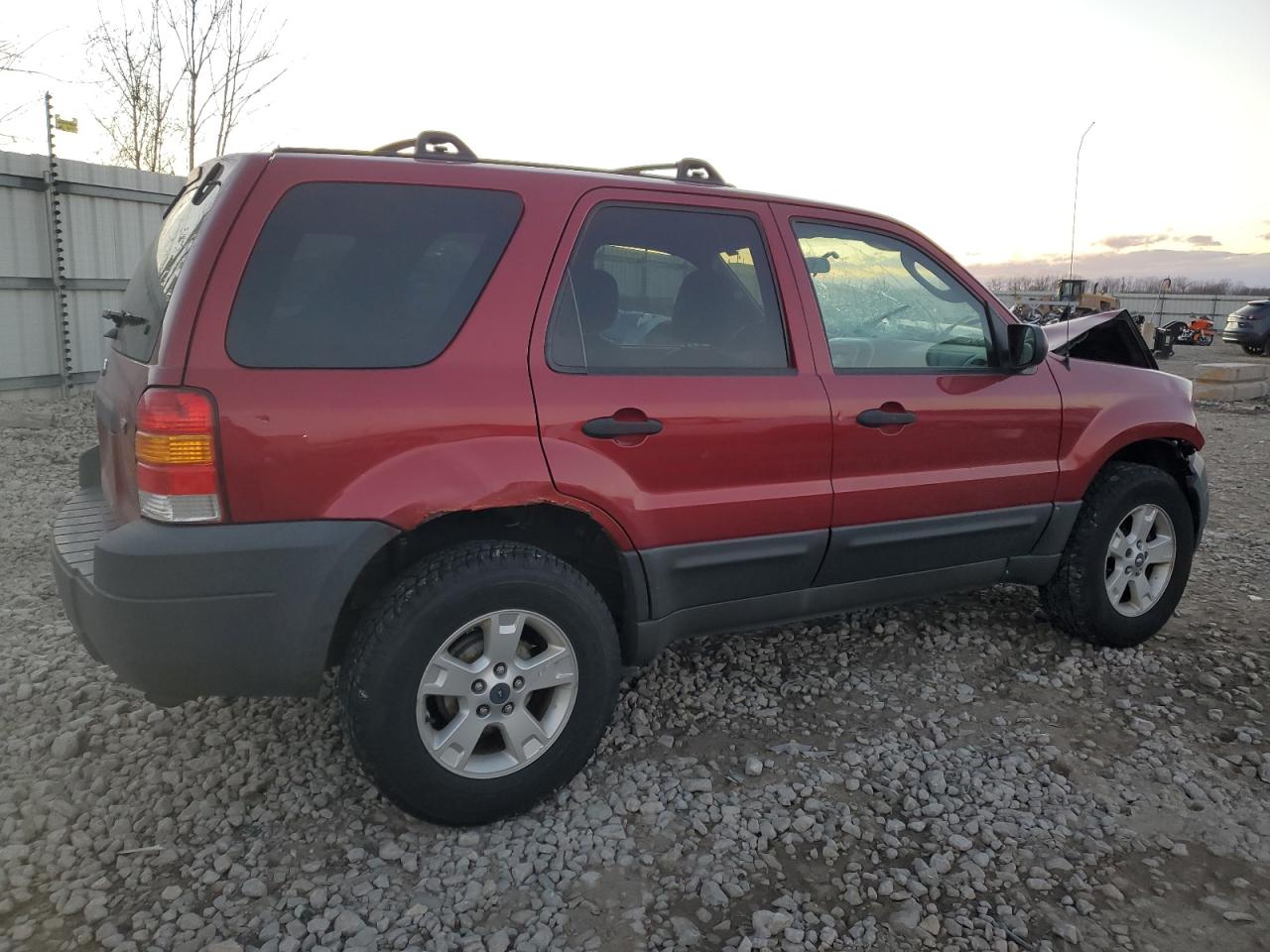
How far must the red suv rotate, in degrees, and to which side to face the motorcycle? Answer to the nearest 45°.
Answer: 0° — it already faces it

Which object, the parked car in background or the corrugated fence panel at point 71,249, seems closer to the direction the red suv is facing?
the parked car in background

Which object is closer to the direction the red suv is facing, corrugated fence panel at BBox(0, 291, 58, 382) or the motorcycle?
the motorcycle

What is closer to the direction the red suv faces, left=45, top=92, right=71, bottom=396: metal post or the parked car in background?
the parked car in background

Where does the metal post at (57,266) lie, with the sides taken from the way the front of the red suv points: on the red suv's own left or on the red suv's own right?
on the red suv's own left

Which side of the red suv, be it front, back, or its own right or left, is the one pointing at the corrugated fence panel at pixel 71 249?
left

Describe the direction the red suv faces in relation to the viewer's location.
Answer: facing away from the viewer and to the right of the viewer
